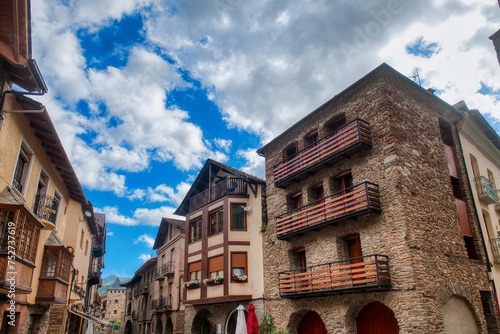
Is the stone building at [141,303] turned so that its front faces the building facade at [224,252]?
no

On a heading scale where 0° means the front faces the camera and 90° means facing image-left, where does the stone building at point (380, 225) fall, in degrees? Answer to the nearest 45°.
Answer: approximately 45°

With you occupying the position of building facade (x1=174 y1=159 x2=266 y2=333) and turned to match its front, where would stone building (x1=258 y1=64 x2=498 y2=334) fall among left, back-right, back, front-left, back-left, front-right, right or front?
left

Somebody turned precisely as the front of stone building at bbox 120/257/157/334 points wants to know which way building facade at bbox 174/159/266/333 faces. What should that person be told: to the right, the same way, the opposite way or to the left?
the same way

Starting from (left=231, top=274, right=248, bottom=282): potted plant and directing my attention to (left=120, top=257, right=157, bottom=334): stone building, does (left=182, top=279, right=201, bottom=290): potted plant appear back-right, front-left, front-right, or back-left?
front-left

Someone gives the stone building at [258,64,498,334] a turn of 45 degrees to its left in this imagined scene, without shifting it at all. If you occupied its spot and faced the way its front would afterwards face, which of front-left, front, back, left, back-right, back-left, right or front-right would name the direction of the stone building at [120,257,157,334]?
back-right

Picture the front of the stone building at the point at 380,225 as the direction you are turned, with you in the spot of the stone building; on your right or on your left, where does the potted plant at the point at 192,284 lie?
on your right

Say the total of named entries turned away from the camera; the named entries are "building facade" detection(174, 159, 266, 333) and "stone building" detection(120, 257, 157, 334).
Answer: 0

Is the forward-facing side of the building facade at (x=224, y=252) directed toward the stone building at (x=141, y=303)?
no

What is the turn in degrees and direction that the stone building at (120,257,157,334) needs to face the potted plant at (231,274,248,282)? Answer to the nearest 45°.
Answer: approximately 45° to its left

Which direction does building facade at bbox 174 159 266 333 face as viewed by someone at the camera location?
facing the viewer and to the left of the viewer
